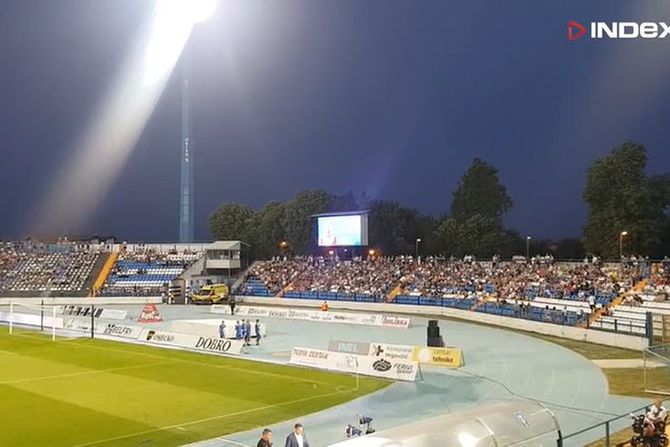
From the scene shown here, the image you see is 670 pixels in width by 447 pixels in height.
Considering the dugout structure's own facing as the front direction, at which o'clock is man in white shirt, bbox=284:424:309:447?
The man in white shirt is roughly at 12 o'clock from the dugout structure.

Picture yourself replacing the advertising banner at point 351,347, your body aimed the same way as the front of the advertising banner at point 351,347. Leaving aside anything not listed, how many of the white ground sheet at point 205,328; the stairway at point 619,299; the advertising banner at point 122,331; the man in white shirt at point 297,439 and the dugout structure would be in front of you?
2

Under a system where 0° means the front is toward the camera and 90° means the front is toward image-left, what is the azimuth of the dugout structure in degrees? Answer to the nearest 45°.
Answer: approximately 135°

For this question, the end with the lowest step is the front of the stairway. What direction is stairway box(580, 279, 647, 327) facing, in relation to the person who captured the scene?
facing to the left of the viewer
